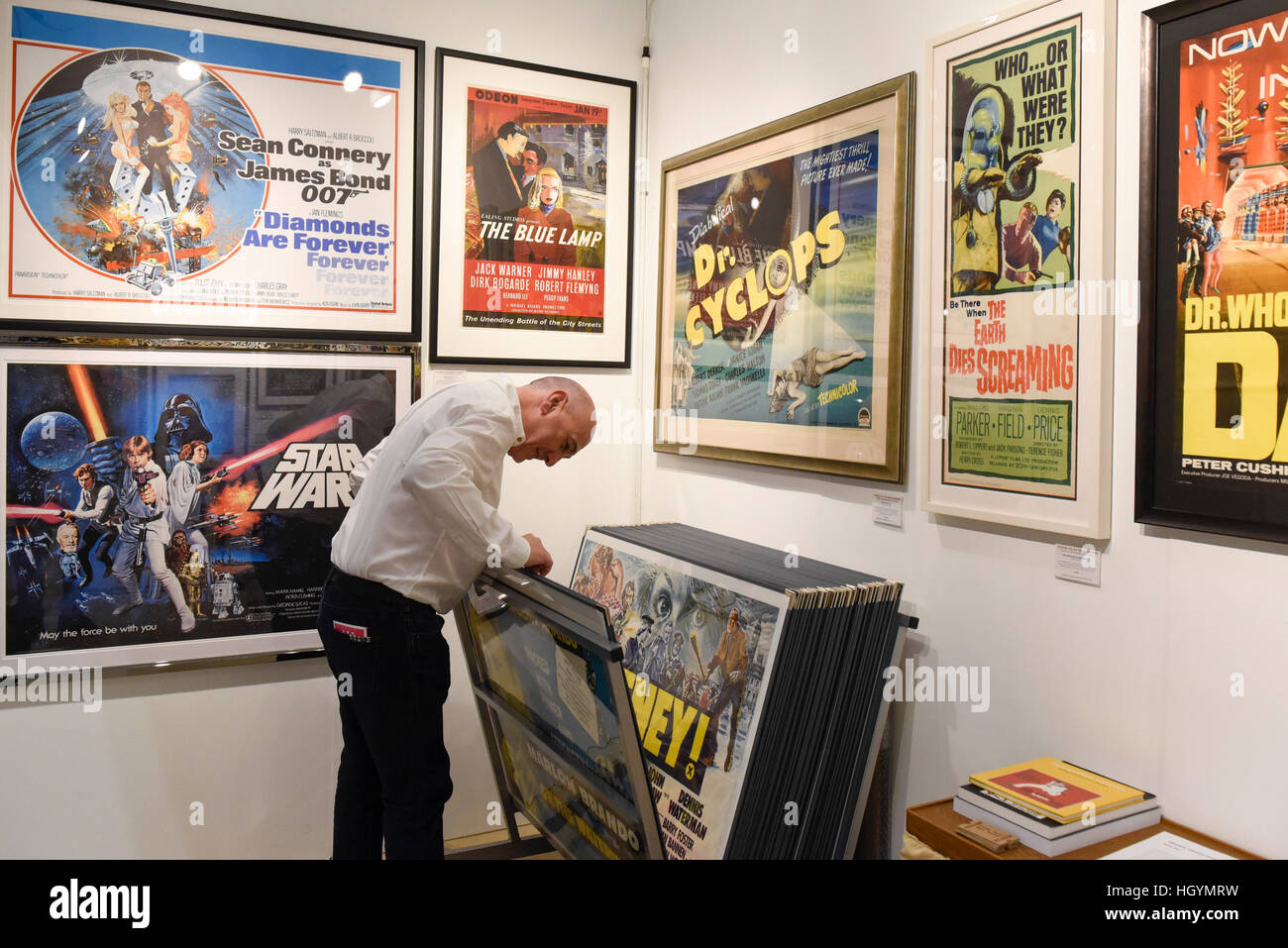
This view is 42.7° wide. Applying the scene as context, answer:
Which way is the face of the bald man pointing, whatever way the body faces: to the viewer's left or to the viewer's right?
to the viewer's right

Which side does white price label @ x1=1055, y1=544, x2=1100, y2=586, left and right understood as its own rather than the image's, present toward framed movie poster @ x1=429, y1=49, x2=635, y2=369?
right

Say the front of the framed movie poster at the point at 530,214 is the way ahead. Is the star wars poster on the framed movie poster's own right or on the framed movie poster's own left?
on the framed movie poster's own right

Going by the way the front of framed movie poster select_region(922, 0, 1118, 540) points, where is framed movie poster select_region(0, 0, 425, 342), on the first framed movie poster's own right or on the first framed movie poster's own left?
on the first framed movie poster's own right

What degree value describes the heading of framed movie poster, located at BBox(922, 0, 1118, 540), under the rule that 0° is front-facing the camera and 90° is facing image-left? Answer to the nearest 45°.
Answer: approximately 45°

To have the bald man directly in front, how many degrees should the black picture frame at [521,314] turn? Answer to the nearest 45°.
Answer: approximately 45° to its right

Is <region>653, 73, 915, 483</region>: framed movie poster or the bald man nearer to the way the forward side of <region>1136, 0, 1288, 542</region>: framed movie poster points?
the bald man

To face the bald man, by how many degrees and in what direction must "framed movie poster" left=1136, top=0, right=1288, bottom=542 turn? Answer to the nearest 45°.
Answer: approximately 45° to its right

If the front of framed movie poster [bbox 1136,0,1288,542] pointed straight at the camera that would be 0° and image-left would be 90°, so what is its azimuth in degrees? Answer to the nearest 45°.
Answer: approximately 45°

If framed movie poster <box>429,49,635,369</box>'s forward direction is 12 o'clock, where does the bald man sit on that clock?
The bald man is roughly at 2 o'clock from the framed movie poster.
